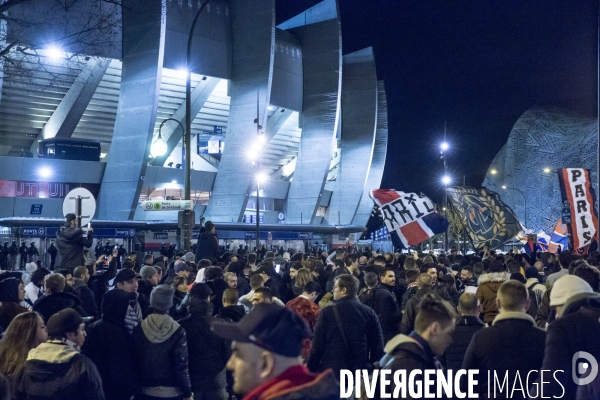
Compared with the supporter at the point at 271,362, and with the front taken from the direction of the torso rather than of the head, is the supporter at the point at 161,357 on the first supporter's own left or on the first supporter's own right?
on the first supporter's own right

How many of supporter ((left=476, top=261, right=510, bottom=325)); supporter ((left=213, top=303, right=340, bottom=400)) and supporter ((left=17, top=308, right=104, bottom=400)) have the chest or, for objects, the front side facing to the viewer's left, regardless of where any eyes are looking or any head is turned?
1

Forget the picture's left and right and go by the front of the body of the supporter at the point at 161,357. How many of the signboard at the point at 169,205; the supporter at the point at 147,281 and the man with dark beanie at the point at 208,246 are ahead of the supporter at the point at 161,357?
3

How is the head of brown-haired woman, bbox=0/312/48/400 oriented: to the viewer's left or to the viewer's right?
to the viewer's right

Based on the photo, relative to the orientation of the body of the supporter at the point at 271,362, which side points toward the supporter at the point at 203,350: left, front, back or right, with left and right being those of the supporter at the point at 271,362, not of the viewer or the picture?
right

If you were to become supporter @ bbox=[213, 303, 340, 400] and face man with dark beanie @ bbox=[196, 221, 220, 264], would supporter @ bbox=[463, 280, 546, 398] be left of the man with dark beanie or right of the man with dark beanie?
right

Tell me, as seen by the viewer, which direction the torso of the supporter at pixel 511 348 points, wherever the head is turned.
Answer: away from the camera

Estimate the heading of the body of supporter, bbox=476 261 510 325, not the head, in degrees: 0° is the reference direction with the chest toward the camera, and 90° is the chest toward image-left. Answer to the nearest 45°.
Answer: approximately 180°

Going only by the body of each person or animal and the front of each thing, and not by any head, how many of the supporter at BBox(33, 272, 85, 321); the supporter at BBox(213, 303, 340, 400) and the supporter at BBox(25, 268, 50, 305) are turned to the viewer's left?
1
